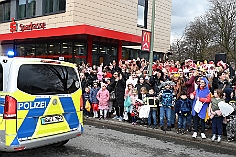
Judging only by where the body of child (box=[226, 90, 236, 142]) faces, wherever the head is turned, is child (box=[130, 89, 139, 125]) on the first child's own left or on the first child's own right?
on the first child's own right

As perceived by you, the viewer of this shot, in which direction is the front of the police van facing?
facing away from the viewer and to the left of the viewer

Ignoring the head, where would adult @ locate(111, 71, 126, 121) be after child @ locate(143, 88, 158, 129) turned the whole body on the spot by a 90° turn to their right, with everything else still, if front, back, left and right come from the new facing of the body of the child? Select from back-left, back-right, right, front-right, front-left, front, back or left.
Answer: front-right

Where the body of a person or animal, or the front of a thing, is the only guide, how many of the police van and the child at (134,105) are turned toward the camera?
1

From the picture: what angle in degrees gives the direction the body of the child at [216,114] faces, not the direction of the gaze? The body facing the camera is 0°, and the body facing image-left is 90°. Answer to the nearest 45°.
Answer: approximately 45°

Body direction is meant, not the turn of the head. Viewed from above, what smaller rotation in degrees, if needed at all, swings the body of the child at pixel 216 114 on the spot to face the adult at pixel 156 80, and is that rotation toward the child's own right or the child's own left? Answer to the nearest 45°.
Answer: approximately 90° to the child's own right

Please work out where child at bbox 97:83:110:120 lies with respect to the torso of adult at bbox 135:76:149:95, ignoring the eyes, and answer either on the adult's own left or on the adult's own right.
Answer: on the adult's own right

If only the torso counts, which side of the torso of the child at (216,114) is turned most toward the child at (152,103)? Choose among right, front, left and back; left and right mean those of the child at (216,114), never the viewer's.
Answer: right
